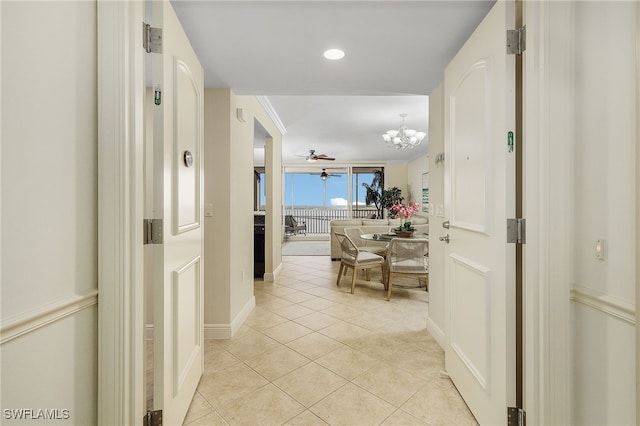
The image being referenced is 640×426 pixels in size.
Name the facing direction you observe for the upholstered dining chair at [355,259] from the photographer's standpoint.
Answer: facing away from the viewer and to the right of the viewer

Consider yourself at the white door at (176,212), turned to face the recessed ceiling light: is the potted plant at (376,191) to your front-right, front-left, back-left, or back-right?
front-left

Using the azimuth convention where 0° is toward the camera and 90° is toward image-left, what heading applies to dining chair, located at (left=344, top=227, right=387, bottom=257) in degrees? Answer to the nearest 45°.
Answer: approximately 315°

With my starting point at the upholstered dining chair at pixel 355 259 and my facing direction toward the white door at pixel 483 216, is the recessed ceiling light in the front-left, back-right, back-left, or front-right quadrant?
front-right

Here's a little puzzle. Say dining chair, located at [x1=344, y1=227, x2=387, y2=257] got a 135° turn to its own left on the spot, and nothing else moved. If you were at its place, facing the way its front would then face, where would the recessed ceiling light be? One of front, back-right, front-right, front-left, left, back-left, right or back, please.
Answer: back

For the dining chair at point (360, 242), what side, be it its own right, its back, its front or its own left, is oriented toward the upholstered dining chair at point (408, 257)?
front

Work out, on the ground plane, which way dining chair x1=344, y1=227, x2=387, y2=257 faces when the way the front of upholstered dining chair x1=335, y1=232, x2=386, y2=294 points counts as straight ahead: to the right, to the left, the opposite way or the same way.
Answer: to the right

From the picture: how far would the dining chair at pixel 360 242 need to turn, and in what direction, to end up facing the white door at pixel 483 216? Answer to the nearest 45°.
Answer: approximately 45° to its right

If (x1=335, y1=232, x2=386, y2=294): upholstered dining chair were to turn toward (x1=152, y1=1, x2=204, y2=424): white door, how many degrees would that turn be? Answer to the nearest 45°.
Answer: approximately 135° to its right
